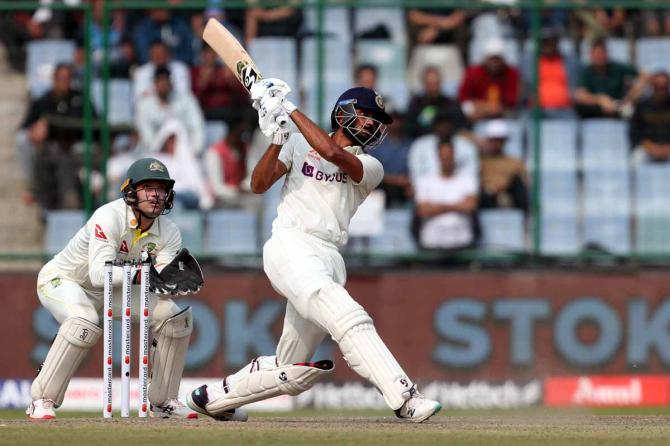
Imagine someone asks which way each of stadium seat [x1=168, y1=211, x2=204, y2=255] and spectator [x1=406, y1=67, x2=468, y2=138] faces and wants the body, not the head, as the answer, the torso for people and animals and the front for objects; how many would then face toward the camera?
2
